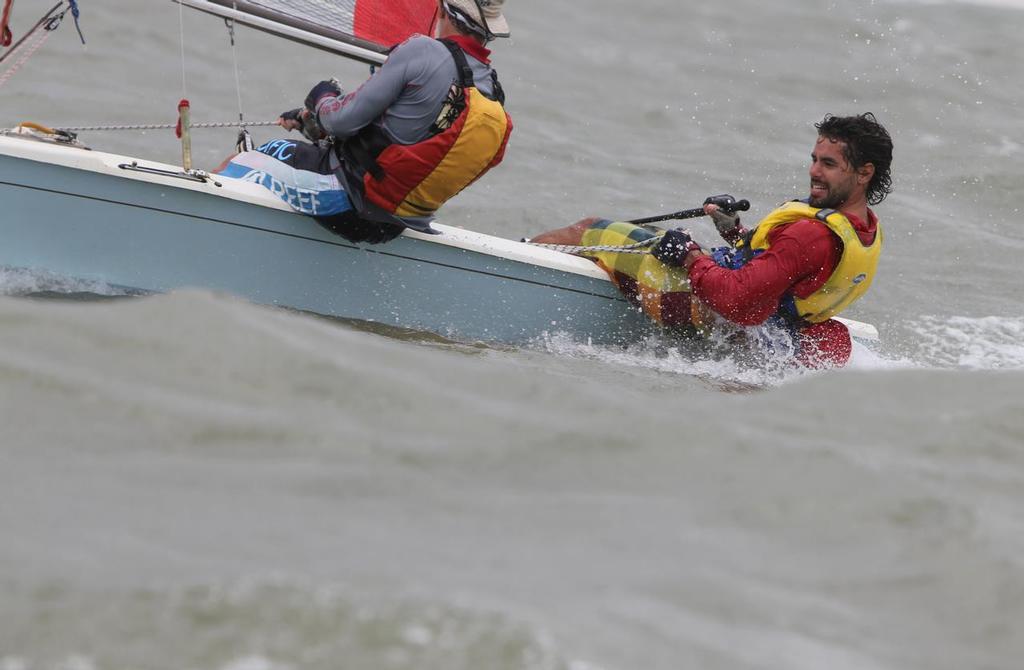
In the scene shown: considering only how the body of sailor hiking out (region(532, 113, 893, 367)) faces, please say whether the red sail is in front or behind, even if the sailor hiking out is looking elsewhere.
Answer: in front

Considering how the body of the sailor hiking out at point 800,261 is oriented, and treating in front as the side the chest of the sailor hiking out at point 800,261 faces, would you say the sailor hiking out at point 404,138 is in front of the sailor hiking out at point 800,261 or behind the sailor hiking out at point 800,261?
in front

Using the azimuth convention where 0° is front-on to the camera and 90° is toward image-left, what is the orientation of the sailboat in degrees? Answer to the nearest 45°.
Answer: approximately 90°

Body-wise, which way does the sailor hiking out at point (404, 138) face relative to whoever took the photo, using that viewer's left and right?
facing away from the viewer and to the left of the viewer

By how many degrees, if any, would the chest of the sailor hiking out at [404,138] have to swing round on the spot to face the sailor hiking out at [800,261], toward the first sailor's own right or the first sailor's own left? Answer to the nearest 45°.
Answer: approximately 135° to the first sailor's own right

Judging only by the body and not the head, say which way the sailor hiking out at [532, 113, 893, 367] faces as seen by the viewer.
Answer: to the viewer's left
